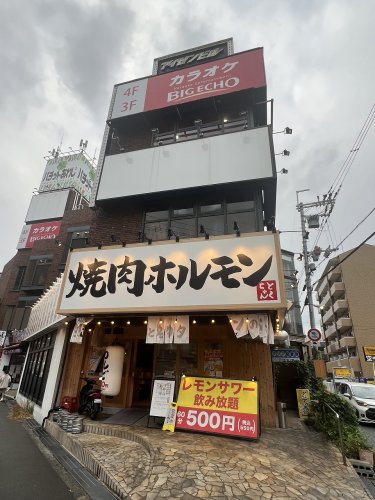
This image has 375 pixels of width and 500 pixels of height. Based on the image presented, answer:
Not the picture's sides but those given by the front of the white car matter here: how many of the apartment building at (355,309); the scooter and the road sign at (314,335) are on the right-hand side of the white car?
2

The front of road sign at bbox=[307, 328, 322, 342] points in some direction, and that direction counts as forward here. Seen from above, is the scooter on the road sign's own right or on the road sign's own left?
on the road sign's own right

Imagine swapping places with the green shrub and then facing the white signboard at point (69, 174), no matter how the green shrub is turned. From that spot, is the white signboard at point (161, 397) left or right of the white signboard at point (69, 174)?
left

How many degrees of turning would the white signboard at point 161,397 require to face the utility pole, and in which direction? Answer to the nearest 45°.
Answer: approximately 135° to its left

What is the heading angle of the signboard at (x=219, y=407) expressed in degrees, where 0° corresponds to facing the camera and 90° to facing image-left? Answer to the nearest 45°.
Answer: approximately 0°

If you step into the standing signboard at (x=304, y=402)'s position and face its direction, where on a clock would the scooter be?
The scooter is roughly at 2 o'clock from the standing signboard.
